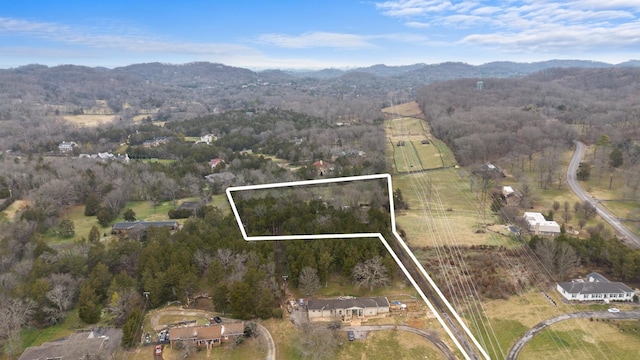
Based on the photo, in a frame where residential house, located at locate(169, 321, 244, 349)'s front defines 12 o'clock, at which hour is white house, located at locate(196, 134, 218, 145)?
The white house is roughly at 6 o'clock from the residential house.

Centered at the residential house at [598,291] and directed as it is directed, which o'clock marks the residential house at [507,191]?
the residential house at [507,191] is roughly at 5 o'clock from the residential house at [598,291].

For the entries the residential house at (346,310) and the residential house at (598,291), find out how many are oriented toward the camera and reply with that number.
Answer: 2

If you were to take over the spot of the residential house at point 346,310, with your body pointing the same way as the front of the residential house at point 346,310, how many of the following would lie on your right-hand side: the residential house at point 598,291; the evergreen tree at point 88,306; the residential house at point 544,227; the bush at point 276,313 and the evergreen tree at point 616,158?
2

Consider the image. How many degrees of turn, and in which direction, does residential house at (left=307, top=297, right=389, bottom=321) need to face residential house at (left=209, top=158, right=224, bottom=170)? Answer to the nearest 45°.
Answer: approximately 135° to its right

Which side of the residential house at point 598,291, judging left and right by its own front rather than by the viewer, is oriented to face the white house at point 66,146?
right

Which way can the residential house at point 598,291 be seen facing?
toward the camera

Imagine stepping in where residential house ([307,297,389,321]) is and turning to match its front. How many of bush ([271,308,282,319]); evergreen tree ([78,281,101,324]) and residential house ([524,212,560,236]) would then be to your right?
2

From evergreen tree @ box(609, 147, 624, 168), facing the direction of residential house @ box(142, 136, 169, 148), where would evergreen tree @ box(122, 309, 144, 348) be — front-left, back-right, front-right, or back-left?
front-left

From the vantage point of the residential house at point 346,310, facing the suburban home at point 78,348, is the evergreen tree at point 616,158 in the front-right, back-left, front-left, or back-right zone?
back-right

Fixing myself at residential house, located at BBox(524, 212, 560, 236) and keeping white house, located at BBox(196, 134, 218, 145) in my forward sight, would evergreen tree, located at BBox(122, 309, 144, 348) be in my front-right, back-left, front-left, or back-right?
front-left

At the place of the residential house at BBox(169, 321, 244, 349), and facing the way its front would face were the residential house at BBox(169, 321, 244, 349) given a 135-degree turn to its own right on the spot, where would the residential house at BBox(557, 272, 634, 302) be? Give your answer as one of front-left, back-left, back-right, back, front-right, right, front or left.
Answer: back-right

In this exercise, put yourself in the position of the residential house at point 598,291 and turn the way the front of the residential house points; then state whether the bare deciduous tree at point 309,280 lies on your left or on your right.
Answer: on your right

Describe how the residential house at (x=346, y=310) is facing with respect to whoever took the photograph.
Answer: facing the viewer

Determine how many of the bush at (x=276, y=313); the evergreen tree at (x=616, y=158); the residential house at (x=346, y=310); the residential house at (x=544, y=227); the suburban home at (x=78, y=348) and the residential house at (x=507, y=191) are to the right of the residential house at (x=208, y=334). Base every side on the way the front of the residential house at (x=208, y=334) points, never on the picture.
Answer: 1

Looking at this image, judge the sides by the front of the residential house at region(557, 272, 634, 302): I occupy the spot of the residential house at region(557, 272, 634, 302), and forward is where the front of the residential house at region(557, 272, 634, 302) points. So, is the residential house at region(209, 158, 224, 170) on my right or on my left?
on my right

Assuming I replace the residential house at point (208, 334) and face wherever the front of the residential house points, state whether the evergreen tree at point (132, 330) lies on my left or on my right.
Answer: on my right

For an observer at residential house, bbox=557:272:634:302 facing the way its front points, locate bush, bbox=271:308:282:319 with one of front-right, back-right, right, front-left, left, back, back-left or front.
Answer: front-right

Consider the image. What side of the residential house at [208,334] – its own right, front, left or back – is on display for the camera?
front

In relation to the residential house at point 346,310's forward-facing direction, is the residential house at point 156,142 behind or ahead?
behind

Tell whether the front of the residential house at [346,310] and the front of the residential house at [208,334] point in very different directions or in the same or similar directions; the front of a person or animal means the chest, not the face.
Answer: same or similar directions

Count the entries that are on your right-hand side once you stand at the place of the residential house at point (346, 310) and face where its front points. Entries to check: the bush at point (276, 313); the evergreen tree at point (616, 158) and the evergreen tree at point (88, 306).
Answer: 2
